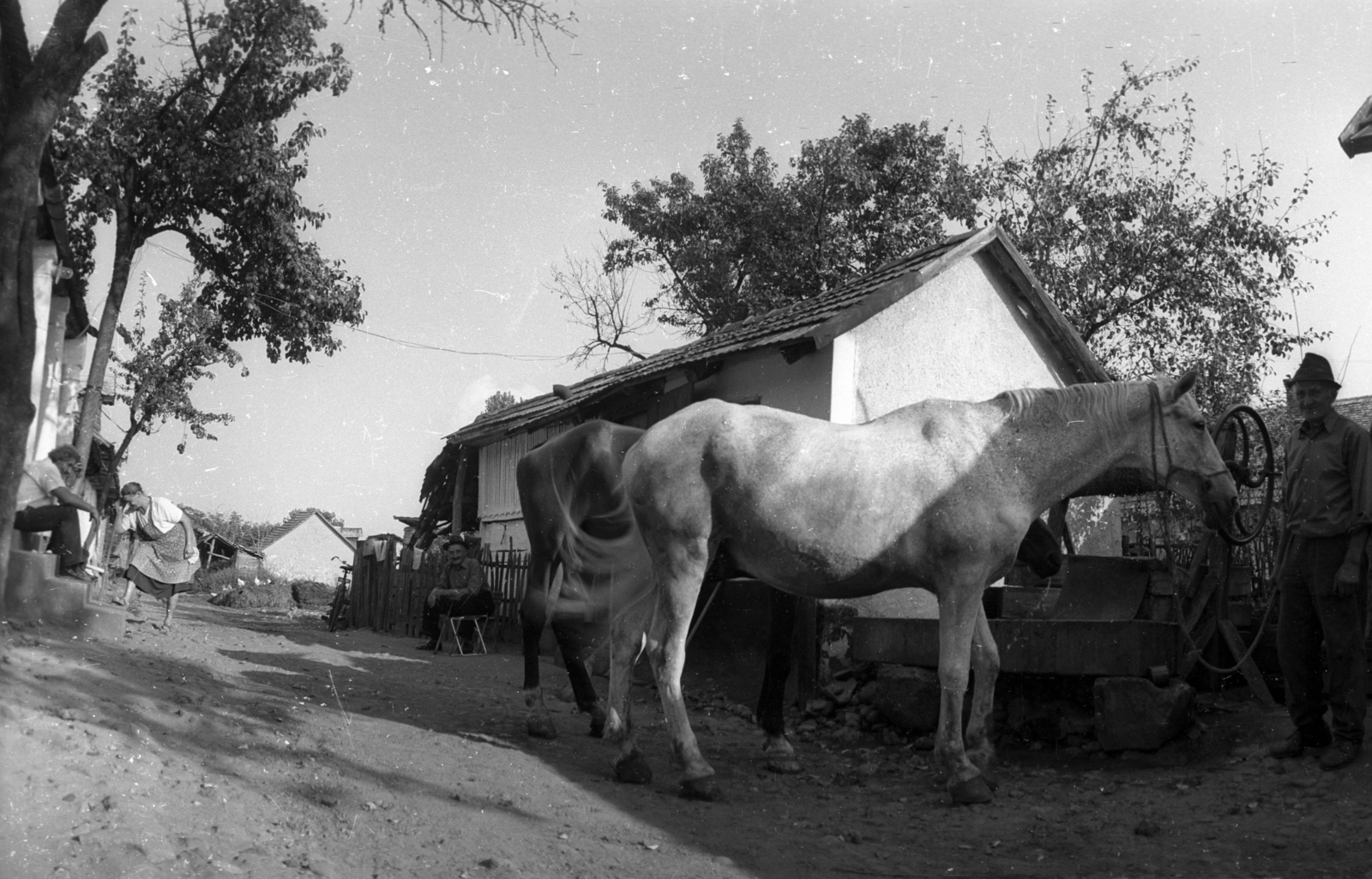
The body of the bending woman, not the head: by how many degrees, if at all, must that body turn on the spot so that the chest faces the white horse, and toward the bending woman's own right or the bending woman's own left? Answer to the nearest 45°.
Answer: approximately 90° to the bending woman's own left

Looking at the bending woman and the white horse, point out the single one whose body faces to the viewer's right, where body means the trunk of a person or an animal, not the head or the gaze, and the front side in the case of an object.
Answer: the white horse

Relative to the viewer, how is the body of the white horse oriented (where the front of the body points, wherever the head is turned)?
to the viewer's right

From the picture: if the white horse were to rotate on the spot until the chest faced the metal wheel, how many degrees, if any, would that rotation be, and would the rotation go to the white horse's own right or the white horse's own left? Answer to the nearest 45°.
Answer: approximately 45° to the white horse's own left

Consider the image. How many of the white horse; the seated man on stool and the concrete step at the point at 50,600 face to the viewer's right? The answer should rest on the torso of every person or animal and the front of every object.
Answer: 2

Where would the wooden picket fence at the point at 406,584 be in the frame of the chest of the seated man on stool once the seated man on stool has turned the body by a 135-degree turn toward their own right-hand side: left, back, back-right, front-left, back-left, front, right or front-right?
front

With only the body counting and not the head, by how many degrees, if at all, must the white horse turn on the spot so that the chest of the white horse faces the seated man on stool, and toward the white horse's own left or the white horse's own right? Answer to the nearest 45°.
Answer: approximately 135° to the white horse's own left

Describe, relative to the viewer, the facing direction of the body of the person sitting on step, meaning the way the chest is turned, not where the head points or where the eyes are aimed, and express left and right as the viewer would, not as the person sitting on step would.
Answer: facing to the right of the viewer

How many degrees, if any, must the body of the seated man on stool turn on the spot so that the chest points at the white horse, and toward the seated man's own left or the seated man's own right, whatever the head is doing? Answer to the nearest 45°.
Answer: approximately 45° to the seated man's own left

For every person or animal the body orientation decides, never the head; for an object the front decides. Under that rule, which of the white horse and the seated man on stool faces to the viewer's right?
the white horse

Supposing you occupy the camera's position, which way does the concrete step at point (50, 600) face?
facing to the right of the viewer
